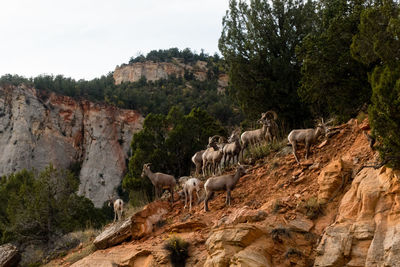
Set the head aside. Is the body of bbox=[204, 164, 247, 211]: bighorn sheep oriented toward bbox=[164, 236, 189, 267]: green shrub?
no

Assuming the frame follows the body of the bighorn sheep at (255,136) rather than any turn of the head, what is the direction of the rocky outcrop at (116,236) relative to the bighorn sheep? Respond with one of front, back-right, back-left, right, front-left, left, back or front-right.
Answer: back-right

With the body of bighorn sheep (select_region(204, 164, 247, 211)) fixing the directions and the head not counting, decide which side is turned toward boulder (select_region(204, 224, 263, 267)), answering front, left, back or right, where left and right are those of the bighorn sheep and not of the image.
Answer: right

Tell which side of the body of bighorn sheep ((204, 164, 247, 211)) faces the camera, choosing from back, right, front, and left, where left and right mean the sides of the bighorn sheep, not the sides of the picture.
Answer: right

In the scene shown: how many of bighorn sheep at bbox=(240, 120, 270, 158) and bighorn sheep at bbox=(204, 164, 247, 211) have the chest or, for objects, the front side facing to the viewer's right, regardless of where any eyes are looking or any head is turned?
2

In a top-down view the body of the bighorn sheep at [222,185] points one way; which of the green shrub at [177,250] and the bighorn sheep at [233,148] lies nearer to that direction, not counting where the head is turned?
the bighorn sheep

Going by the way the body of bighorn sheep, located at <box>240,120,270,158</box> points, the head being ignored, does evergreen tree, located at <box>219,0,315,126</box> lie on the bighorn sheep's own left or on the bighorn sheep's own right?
on the bighorn sheep's own left

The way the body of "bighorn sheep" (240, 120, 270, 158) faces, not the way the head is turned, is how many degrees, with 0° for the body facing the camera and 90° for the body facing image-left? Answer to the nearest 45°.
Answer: approximately 270°

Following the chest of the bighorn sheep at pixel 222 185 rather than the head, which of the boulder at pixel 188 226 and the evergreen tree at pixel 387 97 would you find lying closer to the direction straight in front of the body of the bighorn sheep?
the evergreen tree

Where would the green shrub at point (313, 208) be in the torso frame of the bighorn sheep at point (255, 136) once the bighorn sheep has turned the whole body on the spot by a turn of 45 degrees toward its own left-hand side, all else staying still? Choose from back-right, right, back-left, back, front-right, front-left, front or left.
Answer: back-right

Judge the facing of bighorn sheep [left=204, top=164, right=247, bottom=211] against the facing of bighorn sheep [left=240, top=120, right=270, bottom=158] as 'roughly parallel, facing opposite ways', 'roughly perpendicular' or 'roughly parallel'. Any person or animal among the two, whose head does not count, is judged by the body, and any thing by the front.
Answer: roughly parallel

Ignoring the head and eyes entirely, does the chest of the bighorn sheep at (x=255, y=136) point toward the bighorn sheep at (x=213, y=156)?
no

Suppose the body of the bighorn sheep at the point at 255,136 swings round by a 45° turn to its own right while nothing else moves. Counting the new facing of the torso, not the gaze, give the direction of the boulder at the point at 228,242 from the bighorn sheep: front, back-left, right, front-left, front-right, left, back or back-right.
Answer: front-right

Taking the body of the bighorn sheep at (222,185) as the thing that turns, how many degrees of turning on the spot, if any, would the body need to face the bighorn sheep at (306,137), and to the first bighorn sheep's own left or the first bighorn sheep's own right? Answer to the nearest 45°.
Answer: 0° — it already faces it
